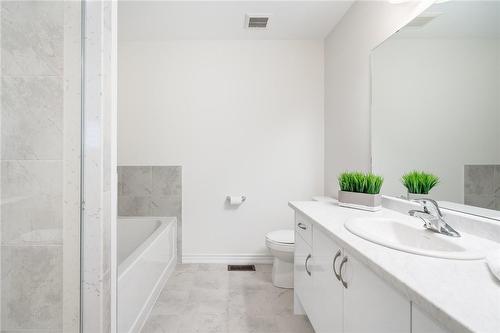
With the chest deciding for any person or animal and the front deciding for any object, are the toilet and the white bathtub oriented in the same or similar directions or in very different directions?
very different directions

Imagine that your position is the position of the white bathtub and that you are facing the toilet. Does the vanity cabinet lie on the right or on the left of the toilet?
right

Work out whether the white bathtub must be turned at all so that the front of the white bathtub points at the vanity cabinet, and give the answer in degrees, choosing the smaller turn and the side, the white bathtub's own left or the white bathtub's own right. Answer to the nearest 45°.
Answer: approximately 45° to the white bathtub's own right

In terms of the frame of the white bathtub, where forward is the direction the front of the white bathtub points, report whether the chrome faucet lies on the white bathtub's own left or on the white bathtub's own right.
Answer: on the white bathtub's own right

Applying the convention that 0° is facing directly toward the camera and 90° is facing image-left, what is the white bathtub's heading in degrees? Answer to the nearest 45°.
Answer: approximately 270°

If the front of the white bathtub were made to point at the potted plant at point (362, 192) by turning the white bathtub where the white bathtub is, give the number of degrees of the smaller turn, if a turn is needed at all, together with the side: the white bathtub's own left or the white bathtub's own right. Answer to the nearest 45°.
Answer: approximately 45° to the white bathtub's own right

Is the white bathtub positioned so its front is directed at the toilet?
yes

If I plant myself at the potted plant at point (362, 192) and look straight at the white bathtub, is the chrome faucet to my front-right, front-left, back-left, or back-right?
back-left

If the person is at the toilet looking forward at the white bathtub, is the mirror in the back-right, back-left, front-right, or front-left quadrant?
back-left

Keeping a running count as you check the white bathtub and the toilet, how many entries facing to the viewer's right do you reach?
1

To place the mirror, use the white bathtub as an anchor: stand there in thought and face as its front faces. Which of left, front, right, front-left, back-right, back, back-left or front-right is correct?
front-right

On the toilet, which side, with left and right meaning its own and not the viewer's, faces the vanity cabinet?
left
